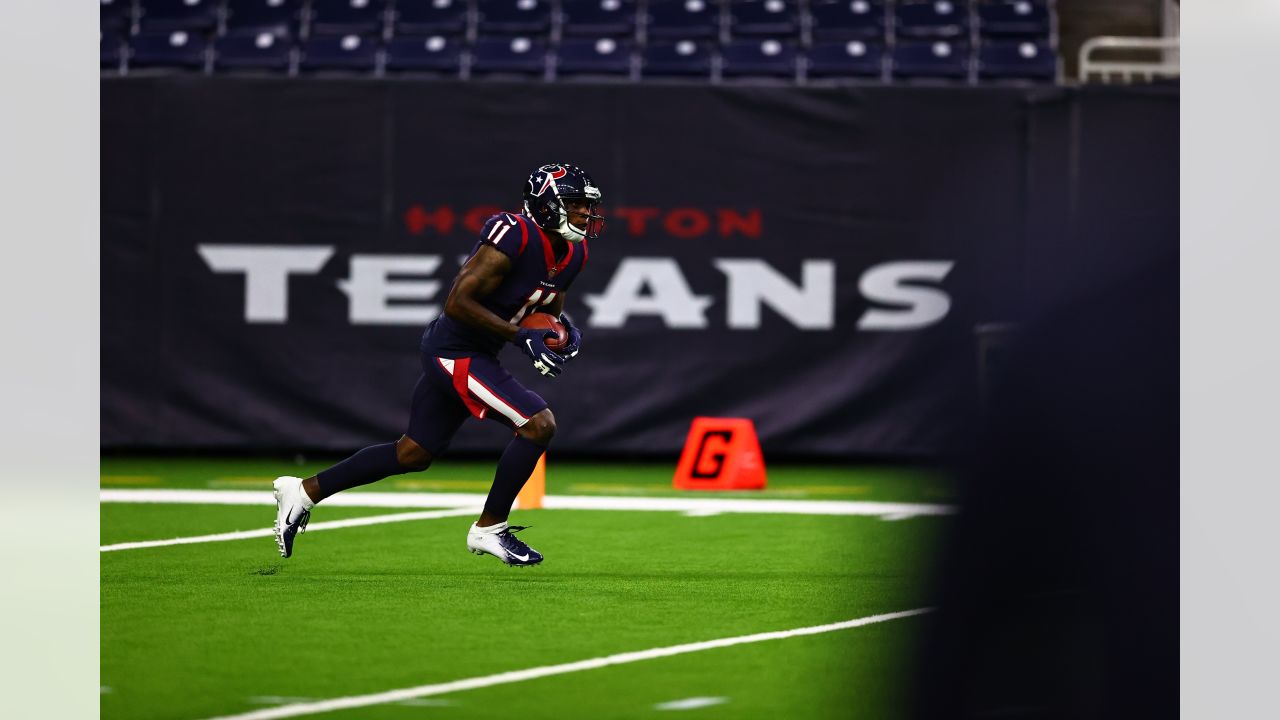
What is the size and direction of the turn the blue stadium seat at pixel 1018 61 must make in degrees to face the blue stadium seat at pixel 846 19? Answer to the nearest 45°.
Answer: approximately 90° to its right

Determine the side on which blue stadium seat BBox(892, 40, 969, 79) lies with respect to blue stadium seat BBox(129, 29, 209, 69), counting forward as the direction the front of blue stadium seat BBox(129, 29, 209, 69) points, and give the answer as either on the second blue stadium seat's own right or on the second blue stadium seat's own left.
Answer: on the second blue stadium seat's own left

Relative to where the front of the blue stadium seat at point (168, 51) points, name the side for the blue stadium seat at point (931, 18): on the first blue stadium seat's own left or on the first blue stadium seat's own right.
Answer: on the first blue stadium seat's own left

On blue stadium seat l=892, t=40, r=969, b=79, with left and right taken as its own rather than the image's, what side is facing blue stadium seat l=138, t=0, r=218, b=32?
right

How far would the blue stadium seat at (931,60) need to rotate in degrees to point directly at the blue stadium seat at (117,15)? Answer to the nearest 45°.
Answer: approximately 90° to its right

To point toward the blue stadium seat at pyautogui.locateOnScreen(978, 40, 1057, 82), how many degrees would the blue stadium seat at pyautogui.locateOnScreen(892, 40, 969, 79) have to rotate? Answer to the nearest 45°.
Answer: approximately 90° to its left

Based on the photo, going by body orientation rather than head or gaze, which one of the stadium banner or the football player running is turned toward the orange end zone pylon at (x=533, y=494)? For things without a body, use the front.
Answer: the stadium banner

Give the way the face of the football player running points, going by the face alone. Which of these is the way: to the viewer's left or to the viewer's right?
to the viewer's right

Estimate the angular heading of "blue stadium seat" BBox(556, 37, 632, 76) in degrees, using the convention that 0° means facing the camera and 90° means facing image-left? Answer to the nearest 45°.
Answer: approximately 0°

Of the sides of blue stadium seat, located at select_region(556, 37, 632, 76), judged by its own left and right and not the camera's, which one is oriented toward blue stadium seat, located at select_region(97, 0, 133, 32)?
right
